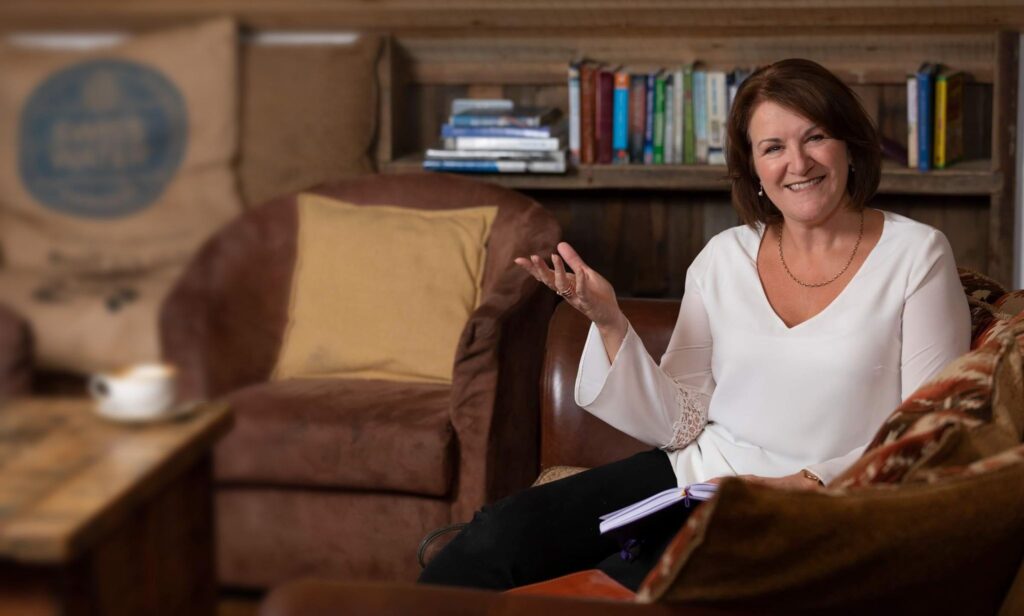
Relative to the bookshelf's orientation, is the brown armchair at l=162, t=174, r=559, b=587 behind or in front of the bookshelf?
in front

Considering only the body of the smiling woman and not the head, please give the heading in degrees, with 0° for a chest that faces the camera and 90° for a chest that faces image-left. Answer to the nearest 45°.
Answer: approximately 45°

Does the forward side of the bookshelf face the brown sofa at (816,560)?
yes

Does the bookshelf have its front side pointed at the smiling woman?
yes
